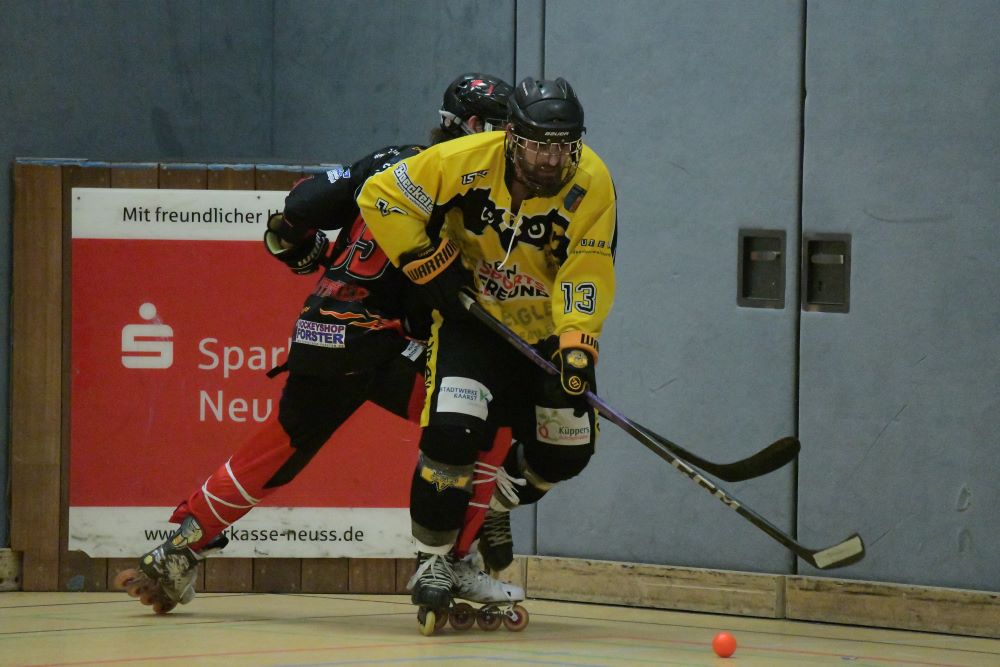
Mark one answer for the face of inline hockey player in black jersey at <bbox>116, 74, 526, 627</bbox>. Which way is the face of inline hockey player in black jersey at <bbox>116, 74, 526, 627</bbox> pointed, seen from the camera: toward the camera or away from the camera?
away from the camera

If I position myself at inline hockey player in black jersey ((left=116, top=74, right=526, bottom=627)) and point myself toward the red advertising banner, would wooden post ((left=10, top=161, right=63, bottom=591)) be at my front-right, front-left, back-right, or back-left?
front-left

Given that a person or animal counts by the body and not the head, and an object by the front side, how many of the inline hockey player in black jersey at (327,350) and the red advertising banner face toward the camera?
1

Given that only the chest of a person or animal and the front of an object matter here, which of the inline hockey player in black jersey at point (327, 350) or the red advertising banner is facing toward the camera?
the red advertising banner

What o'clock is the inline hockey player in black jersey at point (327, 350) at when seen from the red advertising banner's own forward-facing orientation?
The inline hockey player in black jersey is roughly at 11 o'clock from the red advertising banner.

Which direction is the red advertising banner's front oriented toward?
toward the camera

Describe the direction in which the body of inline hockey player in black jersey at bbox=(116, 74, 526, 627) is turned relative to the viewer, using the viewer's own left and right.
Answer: facing away from the viewer and to the right of the viewer

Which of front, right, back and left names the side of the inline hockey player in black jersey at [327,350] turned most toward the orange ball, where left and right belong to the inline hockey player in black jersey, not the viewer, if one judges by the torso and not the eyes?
right

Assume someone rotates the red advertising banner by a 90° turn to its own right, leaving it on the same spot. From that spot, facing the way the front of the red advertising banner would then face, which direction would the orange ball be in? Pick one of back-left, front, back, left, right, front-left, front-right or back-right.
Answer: back-left

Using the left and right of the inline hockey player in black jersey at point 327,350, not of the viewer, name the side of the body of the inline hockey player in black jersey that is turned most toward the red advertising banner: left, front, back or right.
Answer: left
